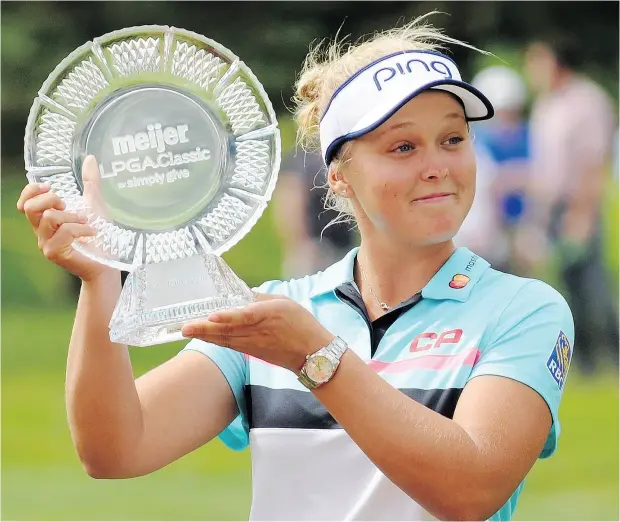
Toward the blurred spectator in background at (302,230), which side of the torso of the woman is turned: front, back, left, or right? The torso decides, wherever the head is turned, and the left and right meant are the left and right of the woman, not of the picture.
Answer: back

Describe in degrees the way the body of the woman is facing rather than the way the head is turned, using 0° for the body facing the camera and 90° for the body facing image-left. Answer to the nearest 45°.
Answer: approximately 0°
